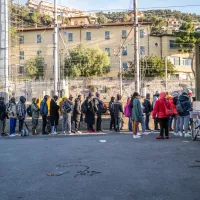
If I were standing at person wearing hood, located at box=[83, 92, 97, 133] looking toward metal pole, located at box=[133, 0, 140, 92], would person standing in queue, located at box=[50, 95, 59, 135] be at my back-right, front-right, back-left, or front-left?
back-left

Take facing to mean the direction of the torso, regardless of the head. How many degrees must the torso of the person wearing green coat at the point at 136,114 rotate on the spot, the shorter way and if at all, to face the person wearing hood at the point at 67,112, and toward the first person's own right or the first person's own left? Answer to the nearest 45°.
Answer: approximately 135° to the first person's own left
